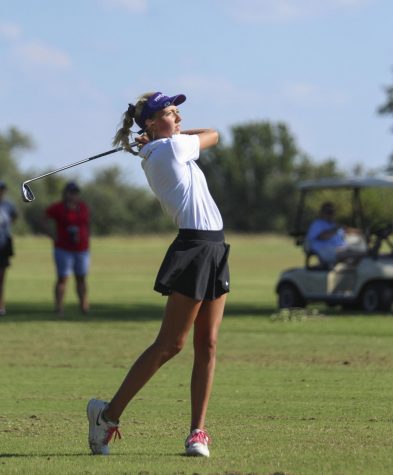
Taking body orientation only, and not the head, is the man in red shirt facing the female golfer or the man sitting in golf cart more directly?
the female golfer

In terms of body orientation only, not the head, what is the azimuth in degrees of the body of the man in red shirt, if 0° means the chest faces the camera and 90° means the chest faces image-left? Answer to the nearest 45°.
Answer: approximately 0°

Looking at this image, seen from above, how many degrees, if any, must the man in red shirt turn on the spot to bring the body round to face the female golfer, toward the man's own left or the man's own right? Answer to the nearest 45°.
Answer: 0° — they already face them

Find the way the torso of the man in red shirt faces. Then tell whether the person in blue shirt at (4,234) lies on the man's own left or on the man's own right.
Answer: on the man's own right

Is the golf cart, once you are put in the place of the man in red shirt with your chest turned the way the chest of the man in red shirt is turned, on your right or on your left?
on your left

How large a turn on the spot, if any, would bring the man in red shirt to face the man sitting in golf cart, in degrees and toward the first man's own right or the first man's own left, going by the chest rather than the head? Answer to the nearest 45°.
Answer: approximately 90° to the first man's own left
